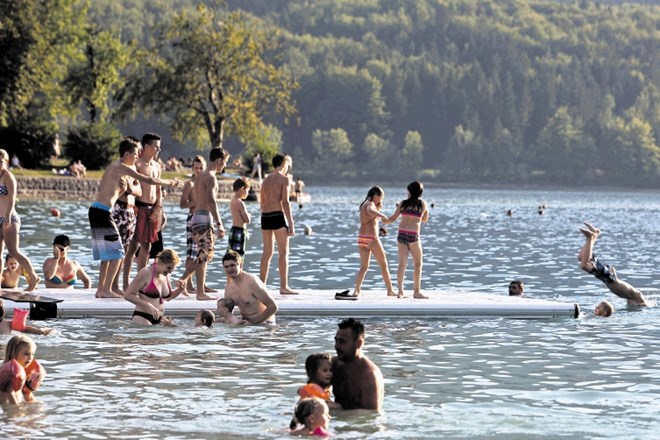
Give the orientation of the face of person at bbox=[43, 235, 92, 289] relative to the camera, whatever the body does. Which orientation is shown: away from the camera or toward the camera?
toward the camera

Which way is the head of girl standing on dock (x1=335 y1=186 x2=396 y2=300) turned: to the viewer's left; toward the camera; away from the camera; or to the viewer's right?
to the viewer's right

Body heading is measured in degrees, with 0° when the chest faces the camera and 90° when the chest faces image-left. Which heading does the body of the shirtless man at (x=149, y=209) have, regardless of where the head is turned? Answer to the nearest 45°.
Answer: approximately 315°

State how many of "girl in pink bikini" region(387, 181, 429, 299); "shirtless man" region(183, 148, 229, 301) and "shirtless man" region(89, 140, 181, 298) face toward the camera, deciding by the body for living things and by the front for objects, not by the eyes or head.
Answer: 0

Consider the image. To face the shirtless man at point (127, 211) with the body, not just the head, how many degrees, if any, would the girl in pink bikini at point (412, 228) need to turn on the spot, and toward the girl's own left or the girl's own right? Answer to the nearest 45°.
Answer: approximately 135° to the girl's own left

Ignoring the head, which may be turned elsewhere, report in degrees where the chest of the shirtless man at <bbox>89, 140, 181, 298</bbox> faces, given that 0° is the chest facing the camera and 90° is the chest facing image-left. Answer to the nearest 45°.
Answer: approximately 270°

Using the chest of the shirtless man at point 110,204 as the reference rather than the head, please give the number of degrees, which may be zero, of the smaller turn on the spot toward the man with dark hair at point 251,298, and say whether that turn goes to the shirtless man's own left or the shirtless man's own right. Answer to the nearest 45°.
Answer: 0° — they already face them

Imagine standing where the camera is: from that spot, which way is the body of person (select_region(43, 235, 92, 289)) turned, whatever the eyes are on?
toward the camera

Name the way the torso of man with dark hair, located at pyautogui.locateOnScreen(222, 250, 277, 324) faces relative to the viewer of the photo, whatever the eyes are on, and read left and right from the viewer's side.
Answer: facing the viewer and to the left of the viewer
